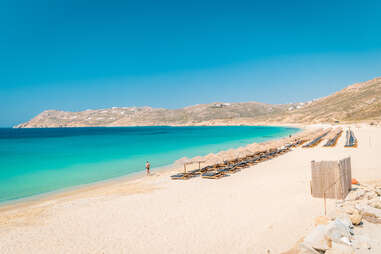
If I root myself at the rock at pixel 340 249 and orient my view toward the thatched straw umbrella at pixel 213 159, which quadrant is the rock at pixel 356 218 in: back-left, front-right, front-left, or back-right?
front-right

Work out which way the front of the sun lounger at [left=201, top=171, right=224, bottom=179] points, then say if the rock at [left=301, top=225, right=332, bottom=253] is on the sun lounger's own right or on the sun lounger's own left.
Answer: on the sun lounger's own left

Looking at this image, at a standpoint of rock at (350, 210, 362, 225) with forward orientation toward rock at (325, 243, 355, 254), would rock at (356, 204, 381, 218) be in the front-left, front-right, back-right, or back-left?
back-left

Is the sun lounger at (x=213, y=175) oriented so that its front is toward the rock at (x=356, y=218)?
no

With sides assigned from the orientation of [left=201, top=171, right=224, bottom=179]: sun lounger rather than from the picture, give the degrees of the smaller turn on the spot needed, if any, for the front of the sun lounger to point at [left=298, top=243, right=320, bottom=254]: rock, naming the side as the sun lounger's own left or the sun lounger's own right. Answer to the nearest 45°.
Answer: approximately 90° to the sun lounger's own left

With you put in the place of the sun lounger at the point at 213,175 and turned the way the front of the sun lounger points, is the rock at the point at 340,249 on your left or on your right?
on your left

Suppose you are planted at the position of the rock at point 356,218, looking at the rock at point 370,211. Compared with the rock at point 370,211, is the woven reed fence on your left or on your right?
left

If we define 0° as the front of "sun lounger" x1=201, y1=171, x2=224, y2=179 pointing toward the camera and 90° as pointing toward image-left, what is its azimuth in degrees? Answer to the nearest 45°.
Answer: approximately 90°

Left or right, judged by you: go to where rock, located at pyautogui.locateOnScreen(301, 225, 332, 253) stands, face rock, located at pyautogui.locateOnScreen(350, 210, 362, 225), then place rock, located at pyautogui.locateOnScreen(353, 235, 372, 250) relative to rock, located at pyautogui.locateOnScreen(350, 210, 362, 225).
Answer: right

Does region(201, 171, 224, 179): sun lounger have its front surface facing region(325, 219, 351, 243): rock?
no

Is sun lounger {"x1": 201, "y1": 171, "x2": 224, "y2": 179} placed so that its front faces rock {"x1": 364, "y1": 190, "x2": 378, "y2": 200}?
no
